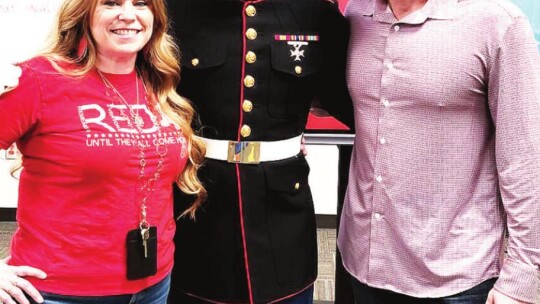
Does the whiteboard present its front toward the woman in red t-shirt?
yes

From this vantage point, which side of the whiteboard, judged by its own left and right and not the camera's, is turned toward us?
front

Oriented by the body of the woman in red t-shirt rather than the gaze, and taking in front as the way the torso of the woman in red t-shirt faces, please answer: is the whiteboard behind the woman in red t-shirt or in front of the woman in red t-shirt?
behind

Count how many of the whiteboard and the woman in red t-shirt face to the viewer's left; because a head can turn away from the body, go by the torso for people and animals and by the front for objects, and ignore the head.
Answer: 0

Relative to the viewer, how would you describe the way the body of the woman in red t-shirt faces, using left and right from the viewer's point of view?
facing the viewer and to the right of the viewer
